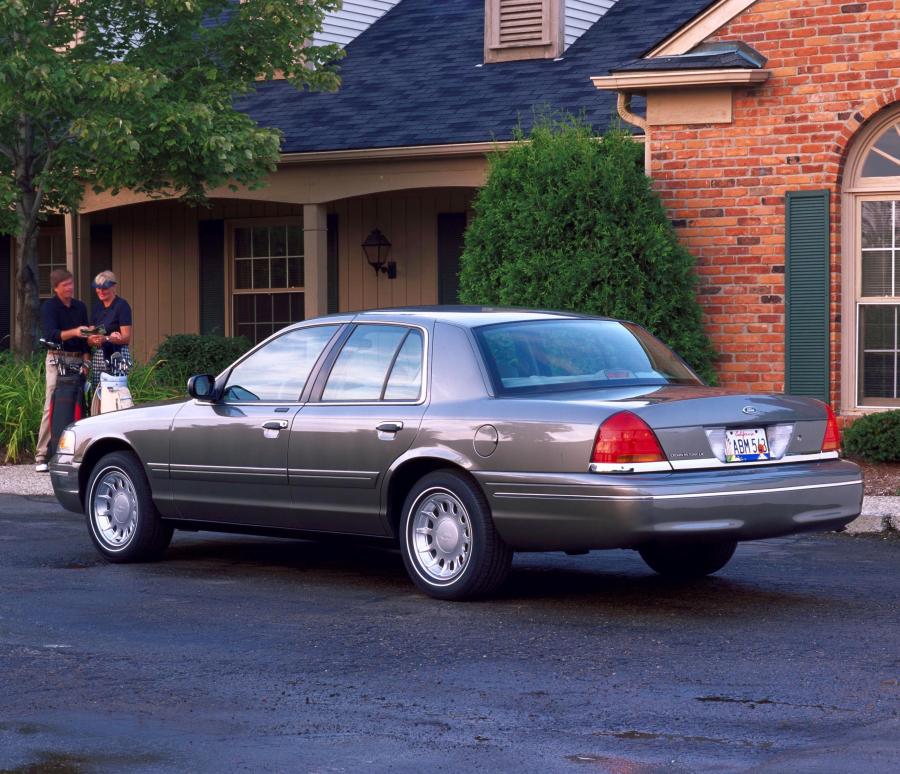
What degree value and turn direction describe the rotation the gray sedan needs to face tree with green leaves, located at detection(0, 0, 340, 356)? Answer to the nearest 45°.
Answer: approximately 45° to its right

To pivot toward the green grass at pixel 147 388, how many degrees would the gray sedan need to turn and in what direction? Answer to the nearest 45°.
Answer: approximately 45° to its right

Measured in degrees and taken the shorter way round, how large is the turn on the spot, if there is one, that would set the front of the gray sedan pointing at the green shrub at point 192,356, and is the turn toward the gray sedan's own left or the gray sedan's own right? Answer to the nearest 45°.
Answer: approximately 45° to the gray sedan's own right

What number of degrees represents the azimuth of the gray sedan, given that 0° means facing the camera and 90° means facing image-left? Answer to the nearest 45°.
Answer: approximately 135°

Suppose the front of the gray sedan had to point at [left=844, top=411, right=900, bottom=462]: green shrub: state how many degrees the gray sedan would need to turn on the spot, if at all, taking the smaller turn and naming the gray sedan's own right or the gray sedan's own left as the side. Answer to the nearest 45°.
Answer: approximately 90° to the gray sedan's own right
